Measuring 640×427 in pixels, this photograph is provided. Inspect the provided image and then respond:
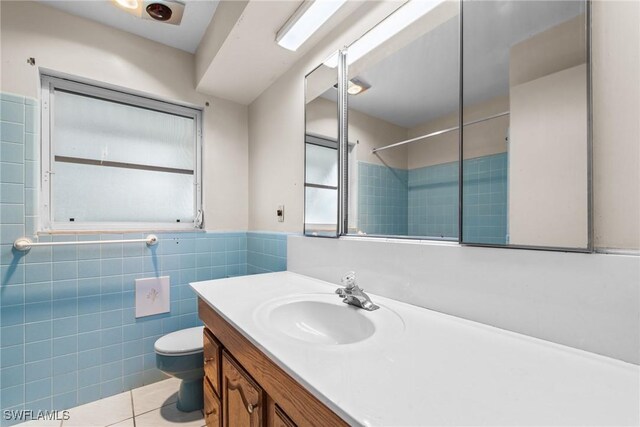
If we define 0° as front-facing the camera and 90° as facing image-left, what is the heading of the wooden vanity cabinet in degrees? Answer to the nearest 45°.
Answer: approximately 45°

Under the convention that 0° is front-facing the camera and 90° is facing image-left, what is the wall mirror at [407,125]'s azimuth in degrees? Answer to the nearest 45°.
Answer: approximately 45°

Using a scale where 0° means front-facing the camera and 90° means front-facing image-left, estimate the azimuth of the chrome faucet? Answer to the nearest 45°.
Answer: approximately 45°

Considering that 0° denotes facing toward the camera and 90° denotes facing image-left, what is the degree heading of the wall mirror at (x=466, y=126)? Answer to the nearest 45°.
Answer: approximately 45°
